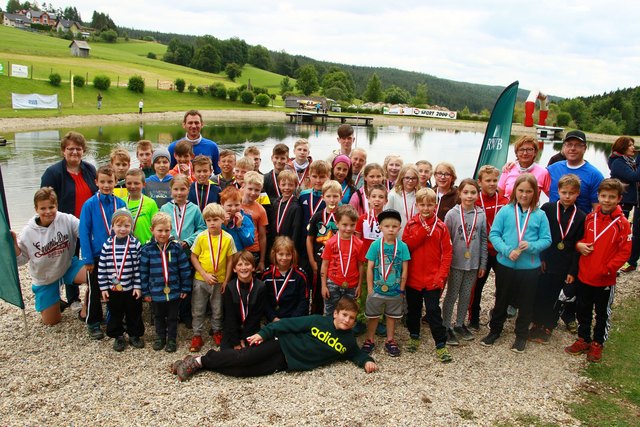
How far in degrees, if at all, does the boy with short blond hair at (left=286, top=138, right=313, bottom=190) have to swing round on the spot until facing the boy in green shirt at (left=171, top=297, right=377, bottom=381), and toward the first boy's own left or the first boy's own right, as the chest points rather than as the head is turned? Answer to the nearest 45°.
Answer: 0° — they already face them

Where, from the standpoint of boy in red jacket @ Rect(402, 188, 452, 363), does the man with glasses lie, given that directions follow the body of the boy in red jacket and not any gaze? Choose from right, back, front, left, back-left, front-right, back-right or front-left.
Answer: back-left

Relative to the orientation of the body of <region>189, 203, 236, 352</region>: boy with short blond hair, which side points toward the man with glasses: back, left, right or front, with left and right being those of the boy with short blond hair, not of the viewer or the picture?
left

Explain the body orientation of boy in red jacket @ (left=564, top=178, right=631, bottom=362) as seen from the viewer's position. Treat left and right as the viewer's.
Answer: facing the viewer and to the left of the viewer

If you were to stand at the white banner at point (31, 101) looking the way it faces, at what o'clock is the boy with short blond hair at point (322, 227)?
The boy with short blond hair is roughly at 12 o'clock from the white banner.

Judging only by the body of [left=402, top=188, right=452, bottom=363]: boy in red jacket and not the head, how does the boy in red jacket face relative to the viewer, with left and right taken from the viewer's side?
facing the viewer

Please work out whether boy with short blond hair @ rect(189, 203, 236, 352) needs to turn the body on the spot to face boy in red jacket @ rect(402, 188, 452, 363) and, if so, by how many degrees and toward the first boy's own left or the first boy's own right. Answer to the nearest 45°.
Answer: approximately 90° to the first boy's own left

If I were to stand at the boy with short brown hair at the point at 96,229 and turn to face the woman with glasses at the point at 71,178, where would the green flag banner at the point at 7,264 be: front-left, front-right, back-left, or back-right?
front-left

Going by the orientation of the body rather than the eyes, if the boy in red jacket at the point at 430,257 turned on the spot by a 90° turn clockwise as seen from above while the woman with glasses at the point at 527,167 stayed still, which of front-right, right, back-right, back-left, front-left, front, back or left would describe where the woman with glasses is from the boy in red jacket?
back-right

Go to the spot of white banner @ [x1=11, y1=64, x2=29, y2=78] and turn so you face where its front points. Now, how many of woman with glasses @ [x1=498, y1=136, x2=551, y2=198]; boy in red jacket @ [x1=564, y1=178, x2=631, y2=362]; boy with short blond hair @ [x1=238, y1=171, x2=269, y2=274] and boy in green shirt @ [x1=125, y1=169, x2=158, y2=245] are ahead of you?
4

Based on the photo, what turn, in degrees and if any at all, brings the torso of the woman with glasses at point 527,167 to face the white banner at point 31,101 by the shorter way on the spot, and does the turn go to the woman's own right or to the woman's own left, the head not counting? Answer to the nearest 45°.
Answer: approximately 135° to the woman's own right

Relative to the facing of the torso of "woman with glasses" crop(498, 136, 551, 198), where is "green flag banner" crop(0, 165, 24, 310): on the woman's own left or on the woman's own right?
on the woman's own right

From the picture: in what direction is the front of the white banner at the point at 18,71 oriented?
toward the camera

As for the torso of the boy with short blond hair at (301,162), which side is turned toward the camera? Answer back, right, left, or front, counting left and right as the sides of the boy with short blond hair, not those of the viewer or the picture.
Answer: front

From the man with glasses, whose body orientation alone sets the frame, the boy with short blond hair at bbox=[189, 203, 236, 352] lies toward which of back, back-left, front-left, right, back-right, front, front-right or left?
front-right
